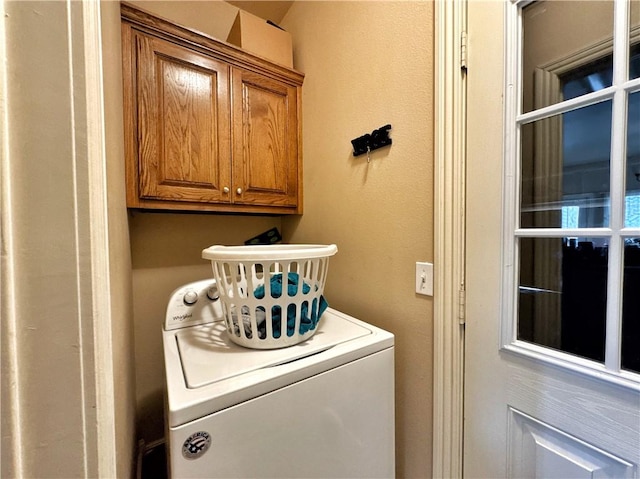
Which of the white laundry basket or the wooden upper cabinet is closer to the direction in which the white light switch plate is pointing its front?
the white laundry basket

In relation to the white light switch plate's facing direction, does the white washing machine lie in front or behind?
in front

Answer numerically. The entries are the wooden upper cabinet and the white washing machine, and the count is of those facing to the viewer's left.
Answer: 0

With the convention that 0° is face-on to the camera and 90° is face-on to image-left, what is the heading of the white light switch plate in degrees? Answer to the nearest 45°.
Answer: approximately 45°

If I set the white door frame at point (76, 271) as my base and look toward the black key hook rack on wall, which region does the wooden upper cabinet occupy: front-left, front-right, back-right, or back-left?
front-left

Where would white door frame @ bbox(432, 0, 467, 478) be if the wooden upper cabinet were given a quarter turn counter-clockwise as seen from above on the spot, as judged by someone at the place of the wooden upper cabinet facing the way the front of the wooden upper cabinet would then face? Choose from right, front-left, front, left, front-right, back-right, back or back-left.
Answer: right

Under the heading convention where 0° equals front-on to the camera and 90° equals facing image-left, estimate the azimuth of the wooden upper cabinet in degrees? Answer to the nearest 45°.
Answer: approximately 315°

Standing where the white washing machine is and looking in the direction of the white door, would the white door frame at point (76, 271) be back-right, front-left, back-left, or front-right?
back-right
